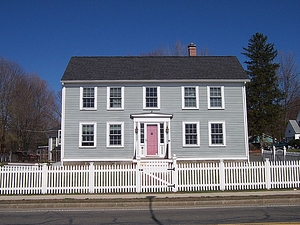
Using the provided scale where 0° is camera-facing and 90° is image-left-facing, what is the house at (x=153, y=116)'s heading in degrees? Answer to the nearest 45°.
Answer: approximately 0°

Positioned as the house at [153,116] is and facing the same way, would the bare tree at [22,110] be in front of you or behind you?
behind

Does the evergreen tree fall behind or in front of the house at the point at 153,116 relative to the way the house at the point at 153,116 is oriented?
behind

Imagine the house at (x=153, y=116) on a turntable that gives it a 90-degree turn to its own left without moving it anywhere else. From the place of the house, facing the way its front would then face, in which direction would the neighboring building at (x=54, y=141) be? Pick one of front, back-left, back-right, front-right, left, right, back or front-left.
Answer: back-left

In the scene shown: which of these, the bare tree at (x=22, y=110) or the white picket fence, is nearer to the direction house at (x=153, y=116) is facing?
the white picket fence

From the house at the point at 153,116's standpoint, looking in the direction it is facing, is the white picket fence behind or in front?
in front
